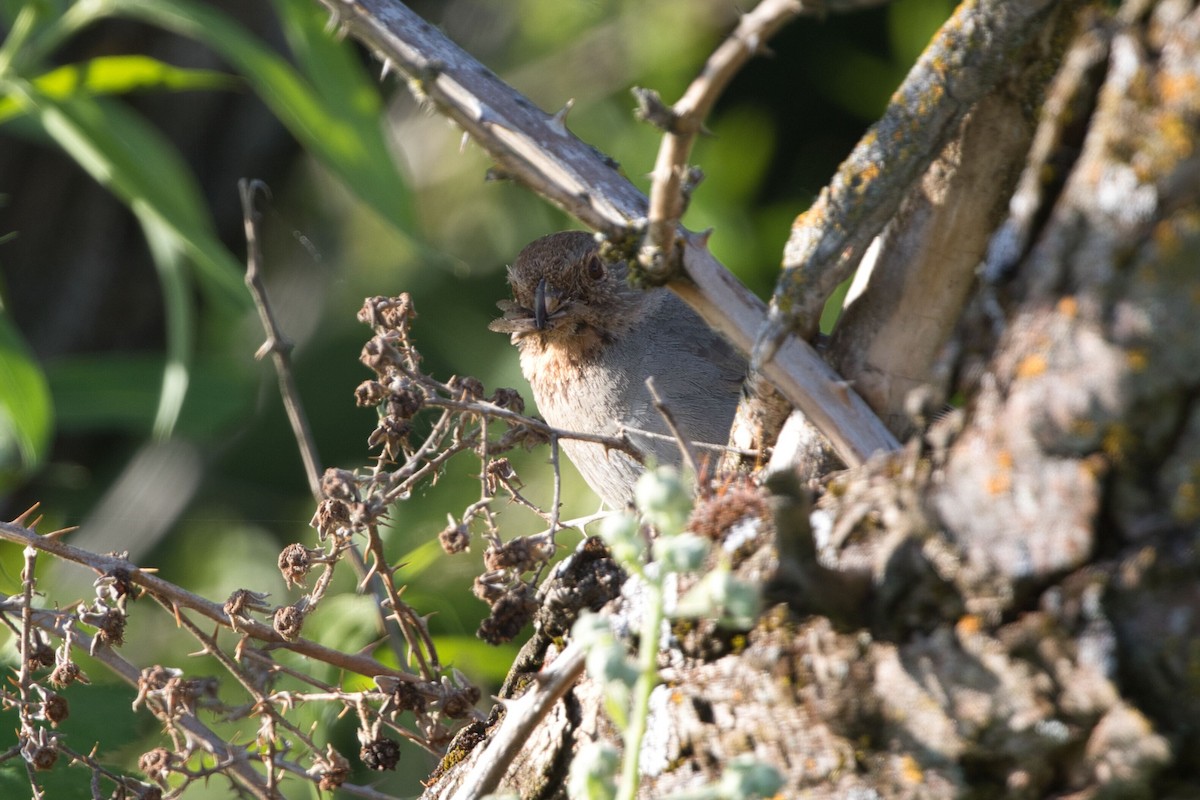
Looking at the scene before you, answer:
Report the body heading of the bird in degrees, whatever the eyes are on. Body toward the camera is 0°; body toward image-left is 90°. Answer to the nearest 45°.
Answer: approximately 45°

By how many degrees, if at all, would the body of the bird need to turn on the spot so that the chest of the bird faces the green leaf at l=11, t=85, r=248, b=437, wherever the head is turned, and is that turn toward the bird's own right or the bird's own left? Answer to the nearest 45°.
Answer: approximately 45° to the bird's own right

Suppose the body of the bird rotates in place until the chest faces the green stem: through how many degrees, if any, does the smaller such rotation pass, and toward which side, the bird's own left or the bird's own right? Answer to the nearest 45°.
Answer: approximately 45° to the bird's own left

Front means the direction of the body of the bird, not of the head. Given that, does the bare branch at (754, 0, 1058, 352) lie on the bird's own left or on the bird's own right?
on the bird's own left

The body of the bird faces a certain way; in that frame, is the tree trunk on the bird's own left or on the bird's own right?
on the bird's own left
